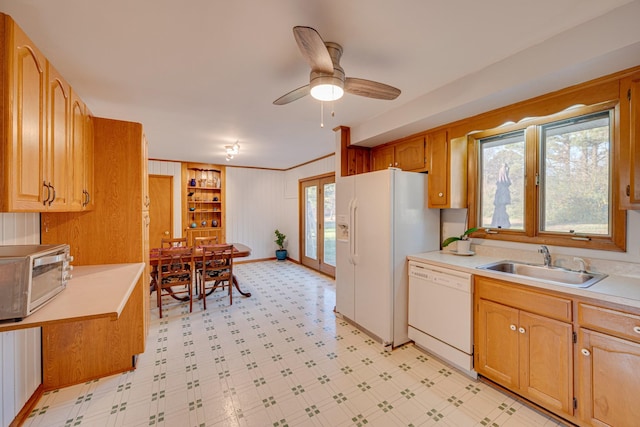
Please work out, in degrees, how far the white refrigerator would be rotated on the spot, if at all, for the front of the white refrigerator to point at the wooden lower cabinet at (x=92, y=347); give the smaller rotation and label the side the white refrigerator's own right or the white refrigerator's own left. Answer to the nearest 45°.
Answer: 0° — it already faces it

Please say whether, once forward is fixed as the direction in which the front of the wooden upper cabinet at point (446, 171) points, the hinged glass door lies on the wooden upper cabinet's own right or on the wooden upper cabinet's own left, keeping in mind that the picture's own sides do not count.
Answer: on the wooden upper cabinet's own right

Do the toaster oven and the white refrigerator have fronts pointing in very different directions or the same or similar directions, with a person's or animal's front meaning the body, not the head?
very different directions

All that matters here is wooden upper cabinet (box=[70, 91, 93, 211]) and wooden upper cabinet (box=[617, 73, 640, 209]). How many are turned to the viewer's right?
1

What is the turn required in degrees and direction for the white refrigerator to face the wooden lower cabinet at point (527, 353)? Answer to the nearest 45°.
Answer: approximately 90° to its left

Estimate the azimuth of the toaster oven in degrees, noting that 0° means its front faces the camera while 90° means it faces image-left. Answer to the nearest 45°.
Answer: approximately 315°

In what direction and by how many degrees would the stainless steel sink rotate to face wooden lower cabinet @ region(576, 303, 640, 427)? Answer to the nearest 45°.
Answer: approximately 90° to its left

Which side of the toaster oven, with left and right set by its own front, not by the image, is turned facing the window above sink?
front

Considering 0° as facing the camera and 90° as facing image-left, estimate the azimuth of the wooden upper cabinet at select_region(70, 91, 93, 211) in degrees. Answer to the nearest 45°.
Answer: approximately 270°

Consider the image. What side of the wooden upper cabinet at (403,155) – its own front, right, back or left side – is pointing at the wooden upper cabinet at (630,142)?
left

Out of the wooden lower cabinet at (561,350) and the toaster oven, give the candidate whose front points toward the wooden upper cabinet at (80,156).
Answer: the wooden lower cabinet

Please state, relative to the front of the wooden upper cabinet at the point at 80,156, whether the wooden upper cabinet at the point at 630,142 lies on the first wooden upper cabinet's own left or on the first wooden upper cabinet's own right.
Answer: on the first wooden upper cabinet's own right

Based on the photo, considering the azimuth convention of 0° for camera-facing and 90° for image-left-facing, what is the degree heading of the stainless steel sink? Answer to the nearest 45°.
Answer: approximately 45°

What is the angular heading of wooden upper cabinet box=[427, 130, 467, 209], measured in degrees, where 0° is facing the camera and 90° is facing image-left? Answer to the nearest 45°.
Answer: approximately 45°

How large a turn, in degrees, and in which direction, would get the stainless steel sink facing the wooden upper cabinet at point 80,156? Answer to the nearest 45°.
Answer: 0° — it already faces it

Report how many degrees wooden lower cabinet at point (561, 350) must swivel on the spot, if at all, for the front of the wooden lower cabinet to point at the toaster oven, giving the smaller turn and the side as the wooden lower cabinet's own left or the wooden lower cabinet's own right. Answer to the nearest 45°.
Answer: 0° — it already faces it

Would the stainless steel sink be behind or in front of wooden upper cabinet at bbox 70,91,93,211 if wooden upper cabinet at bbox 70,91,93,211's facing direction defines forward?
in front
